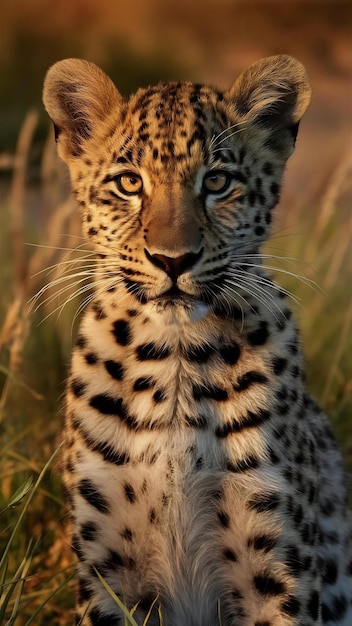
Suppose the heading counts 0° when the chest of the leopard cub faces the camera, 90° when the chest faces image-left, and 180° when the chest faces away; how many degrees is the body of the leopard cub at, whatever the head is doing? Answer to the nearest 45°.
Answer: approximately 0°
